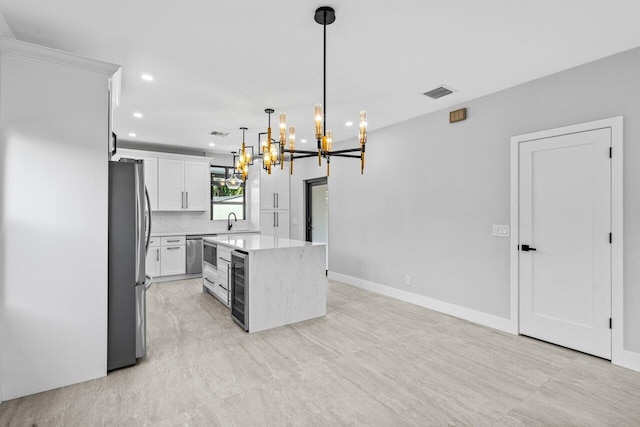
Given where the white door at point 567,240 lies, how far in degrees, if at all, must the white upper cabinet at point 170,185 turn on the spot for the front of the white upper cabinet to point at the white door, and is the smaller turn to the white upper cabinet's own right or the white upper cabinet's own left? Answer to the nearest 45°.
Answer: approximately 45° to the white upper cabinet's own left

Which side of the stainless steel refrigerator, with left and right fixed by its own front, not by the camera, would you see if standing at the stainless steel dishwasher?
left

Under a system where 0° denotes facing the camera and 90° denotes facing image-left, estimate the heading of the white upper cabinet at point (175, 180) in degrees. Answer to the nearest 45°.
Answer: approximately 0°

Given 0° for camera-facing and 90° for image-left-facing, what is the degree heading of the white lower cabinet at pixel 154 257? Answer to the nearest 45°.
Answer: approximately 0°

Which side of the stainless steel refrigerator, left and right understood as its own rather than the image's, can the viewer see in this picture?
right

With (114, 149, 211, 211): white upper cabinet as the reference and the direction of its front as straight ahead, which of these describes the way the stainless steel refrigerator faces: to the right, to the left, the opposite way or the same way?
to the left

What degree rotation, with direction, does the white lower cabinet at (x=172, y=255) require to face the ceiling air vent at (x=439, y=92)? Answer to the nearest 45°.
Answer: approximately 45° to its left

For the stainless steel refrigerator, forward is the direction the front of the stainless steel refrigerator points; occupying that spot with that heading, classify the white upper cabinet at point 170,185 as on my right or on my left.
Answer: on my left
